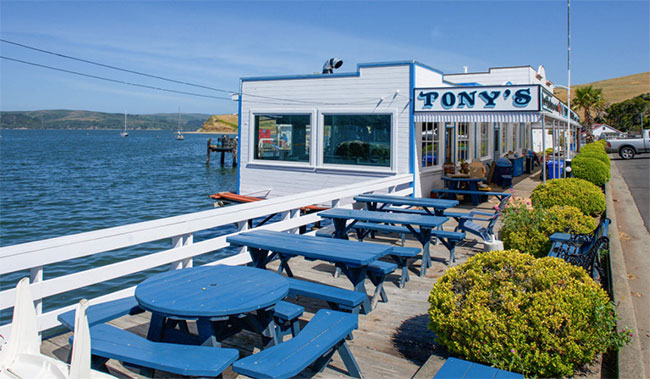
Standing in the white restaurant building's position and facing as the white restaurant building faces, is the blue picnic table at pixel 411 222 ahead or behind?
ahead

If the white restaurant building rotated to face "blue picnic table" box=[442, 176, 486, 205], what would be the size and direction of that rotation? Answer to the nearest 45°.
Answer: approximately 45° to its left

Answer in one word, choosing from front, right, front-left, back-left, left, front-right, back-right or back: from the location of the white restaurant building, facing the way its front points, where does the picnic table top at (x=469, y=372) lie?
front-right

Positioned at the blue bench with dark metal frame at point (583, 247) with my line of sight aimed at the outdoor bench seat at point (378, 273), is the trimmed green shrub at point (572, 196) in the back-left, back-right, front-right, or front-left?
back-right

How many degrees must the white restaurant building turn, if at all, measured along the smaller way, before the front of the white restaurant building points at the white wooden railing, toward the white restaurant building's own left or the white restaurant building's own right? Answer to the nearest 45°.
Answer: approximately 45° to the white restaurant building's own right

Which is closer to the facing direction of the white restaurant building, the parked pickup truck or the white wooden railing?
the white wooden railing
